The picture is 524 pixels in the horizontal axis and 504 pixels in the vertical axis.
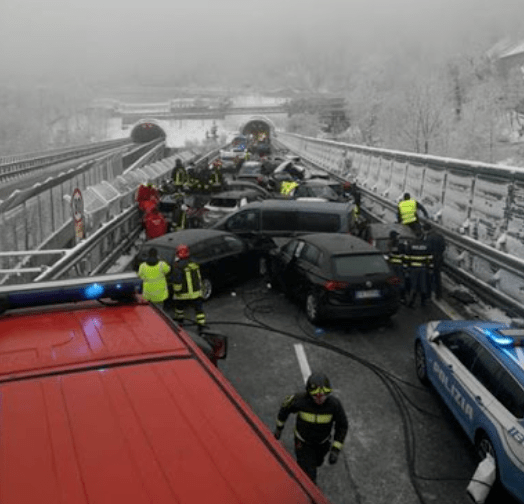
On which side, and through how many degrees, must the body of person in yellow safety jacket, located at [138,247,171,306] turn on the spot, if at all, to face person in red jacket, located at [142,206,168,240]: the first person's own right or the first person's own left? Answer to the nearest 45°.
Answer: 0° — they already face them

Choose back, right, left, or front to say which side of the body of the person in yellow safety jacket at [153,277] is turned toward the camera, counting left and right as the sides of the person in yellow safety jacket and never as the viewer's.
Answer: back

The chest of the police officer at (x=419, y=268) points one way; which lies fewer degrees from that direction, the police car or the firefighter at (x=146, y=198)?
the firefighter

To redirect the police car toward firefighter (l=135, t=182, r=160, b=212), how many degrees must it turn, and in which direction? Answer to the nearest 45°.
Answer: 0° — it already faces them

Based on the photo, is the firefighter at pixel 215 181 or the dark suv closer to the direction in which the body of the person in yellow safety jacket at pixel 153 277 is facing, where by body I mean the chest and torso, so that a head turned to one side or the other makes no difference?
the firefighter

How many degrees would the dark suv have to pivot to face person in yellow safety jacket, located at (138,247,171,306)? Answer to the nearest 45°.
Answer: approximately 45° to its left

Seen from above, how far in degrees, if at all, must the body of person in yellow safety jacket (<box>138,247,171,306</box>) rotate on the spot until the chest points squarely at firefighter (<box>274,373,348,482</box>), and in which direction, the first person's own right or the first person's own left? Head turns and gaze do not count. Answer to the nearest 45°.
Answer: approximately 180°

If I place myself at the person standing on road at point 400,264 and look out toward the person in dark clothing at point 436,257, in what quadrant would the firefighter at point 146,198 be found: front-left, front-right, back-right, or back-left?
back-left

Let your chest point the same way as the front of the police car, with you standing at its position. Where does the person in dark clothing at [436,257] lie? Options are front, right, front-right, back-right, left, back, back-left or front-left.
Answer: front-right

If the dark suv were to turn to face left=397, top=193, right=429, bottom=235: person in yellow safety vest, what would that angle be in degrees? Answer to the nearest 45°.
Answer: approximately 45° to its right

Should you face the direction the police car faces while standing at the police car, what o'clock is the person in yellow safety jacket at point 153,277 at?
The person in yellow safety jacket is roughly at 11 o'clock from the police car.

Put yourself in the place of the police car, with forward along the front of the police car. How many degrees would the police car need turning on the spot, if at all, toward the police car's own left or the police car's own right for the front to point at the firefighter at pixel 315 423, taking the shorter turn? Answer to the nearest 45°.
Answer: approximately 90° to the police car's own left

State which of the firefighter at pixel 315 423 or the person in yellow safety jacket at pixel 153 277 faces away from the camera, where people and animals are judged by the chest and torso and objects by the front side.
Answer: the person in yellow safety jacket at pixel 153 277

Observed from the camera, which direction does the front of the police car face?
facing away from the viewer and to the left of the viewer
